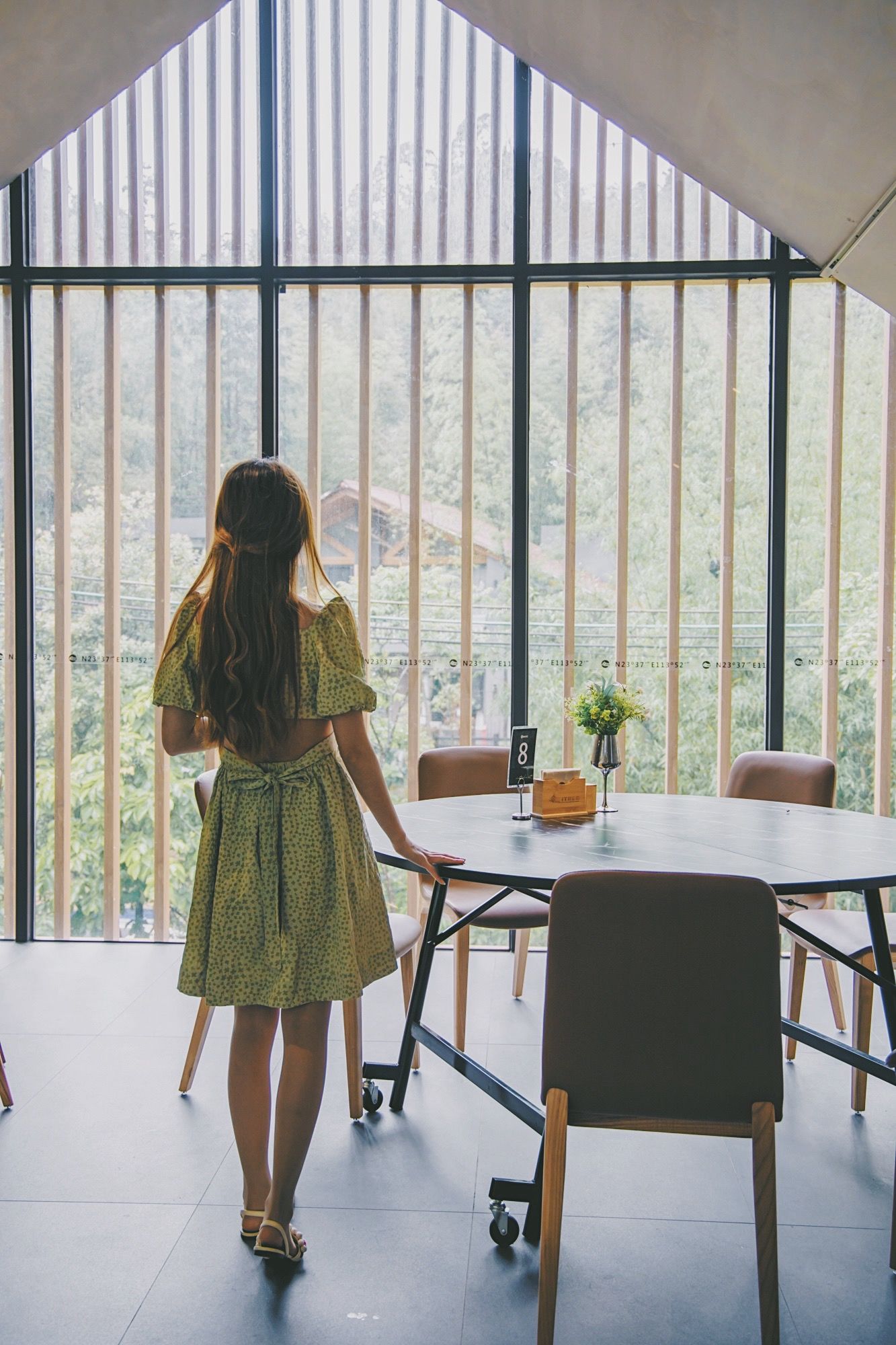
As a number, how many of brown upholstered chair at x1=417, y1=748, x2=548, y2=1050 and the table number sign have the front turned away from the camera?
0

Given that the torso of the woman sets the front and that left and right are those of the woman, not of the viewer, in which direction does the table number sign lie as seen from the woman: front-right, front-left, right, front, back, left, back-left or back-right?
front-right

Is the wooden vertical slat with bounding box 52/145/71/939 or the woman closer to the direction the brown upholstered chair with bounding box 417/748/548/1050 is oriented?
the woman

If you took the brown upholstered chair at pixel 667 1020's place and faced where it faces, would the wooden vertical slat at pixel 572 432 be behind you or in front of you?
in front

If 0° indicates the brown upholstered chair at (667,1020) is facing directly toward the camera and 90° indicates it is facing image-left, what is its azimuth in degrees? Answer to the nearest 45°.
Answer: approximately 180°

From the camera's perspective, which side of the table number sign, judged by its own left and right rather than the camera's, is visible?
front

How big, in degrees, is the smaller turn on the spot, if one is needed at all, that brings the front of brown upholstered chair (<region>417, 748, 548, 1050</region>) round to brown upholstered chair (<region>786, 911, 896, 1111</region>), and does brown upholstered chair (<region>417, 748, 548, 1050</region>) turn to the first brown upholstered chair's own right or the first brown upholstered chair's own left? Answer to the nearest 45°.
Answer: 0° — it already faces it

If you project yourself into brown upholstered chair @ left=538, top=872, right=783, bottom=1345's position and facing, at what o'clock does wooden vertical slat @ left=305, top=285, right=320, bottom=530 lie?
The wooden vertical slat is roughly at 11 o'clock from the brown upholstered chair.

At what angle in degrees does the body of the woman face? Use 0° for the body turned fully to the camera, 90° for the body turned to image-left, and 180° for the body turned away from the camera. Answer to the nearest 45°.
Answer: approximately 180°

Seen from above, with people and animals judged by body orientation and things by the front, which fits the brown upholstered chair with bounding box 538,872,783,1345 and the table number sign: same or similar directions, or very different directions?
very different directions

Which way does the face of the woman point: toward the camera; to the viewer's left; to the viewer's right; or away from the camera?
away from the camera

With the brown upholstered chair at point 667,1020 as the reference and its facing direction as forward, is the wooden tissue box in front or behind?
in front

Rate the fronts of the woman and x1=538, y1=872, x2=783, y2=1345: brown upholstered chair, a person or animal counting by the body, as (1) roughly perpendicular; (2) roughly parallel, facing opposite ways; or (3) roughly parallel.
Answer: roughly parallel

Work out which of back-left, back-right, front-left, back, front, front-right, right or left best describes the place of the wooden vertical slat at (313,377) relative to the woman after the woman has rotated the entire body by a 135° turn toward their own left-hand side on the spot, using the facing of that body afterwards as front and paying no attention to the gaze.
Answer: back-right

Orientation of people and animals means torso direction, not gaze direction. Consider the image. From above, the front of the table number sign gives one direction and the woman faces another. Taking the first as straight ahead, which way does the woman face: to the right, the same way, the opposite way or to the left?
the opposite way

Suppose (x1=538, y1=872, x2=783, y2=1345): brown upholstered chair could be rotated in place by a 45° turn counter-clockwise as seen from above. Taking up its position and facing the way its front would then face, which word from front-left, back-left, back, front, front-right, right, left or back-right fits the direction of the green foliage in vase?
front-right

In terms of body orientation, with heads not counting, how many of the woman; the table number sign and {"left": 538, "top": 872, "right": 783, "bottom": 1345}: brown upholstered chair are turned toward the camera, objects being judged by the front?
1

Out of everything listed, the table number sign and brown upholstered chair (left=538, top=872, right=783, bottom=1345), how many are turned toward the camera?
1
